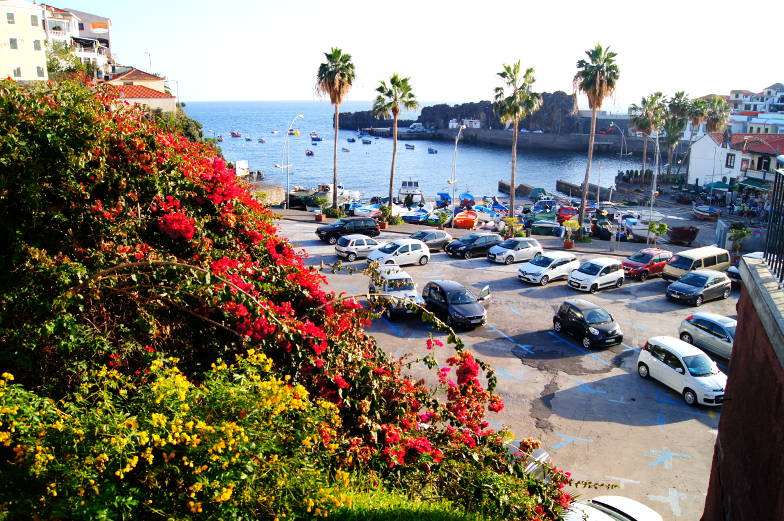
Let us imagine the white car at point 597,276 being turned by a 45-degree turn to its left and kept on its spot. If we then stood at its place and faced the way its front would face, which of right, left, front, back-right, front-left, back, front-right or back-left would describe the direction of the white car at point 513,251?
back-right

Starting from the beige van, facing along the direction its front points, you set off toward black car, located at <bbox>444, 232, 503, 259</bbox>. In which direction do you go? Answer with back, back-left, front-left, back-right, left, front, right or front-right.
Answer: front-right

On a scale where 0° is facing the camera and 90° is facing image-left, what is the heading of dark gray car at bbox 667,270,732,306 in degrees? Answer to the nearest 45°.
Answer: approximately 45°

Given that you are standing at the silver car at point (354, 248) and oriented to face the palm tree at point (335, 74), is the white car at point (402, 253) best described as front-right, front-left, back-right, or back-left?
back-right

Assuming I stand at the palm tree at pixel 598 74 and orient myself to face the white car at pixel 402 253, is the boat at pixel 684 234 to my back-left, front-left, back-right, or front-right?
back-left

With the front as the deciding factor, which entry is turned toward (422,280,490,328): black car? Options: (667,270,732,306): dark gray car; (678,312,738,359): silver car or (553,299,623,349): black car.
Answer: (667,270,732,306): dark gray car
